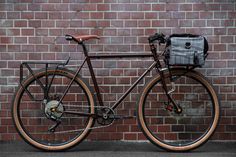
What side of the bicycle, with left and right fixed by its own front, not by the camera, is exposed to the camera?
right
